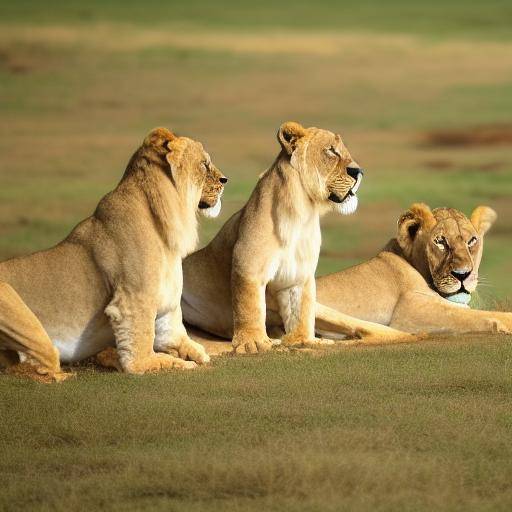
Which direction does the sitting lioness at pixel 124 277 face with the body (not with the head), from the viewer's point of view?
to the viewer's right

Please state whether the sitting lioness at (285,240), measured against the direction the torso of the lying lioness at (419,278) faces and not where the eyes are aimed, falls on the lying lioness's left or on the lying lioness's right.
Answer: on the lying lioness's right

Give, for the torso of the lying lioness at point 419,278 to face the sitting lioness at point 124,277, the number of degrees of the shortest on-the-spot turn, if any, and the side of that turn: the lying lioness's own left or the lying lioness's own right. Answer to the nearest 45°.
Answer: approximately 135° to the lying lioness's own right

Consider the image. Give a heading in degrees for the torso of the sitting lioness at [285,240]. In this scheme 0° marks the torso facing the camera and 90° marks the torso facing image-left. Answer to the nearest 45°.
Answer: approximately 315°

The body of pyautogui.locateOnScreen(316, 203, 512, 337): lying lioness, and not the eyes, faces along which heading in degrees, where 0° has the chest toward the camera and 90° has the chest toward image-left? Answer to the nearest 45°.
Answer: approximately 270°

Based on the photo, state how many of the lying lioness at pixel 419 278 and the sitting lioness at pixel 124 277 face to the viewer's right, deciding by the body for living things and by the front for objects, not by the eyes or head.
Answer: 2
